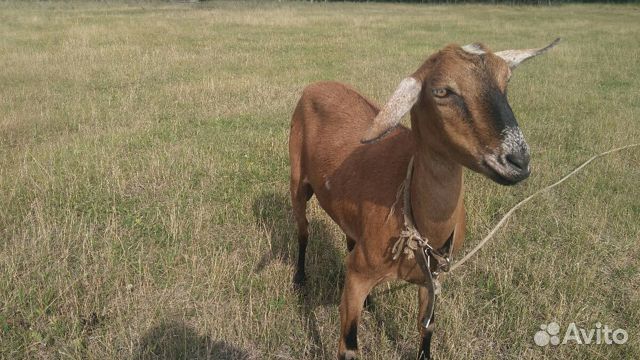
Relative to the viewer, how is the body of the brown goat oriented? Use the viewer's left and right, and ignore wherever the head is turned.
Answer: facing the viewer and to the right of the viewer
